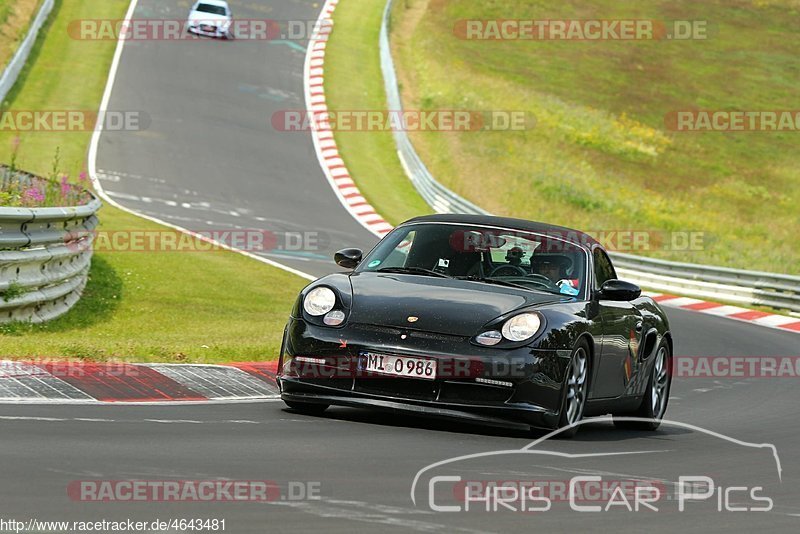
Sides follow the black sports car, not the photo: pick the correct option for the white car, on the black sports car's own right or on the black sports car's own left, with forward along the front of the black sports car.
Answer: on the black sports car's own right

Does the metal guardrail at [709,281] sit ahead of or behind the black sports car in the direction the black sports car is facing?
behind

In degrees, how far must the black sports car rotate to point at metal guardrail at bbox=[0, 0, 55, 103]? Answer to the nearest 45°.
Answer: approximately 90° to its right

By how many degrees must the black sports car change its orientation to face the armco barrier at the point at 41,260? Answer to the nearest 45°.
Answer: approximately 90° to its right

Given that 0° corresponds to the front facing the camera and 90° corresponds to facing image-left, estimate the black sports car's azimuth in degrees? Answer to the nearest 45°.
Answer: approximately 45°

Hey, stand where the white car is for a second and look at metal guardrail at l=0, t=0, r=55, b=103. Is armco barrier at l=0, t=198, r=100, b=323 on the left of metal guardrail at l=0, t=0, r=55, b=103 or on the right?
left

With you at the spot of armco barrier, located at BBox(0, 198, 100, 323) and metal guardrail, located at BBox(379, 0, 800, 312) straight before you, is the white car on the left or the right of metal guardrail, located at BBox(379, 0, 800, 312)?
left

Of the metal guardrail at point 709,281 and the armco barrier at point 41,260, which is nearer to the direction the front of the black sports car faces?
the armco barrier
